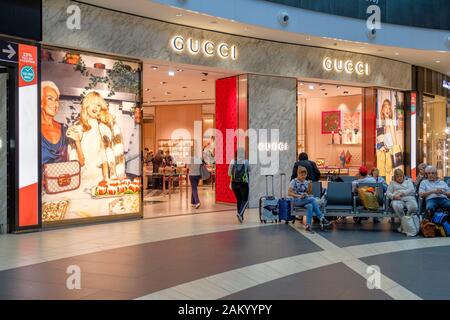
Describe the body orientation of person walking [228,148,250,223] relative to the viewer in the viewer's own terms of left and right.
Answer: facing away from the viewer

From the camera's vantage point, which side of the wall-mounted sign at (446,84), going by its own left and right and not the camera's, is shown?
front

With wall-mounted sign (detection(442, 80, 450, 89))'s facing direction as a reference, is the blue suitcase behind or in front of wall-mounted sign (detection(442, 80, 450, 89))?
in front

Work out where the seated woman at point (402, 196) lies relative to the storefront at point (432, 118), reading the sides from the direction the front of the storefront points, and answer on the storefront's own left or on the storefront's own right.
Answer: on the storefront's own right

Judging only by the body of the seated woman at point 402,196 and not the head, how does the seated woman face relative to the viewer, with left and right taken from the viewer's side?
facing the viewer

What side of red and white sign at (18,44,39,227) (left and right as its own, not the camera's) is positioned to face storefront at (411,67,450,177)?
left

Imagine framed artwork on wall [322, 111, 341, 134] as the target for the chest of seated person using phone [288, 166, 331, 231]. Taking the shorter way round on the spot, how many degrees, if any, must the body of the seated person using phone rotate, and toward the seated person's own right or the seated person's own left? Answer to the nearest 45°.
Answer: approximately 135° to the seated person's own left

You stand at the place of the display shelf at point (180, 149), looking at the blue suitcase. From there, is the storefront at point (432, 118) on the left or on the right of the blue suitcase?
left

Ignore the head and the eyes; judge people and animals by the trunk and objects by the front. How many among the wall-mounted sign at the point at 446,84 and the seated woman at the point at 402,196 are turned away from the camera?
0

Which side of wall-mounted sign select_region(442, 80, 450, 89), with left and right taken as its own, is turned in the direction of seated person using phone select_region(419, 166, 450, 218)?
front

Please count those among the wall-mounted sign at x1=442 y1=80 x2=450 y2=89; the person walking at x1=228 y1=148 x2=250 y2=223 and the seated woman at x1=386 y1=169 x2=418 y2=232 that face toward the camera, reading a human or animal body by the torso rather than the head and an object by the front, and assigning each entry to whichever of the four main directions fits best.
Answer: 2

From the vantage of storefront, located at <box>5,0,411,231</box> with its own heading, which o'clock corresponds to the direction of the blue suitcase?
The blue suitcase is roughly at 11 o'clock from the storefront.
